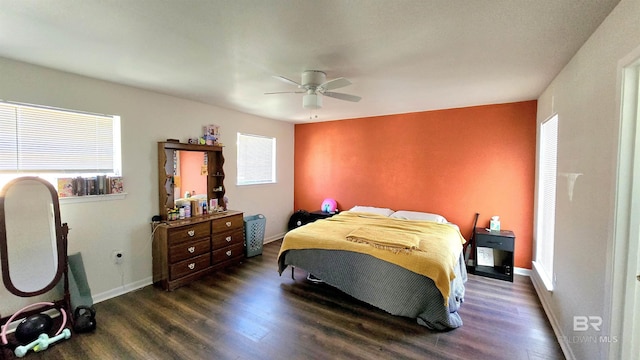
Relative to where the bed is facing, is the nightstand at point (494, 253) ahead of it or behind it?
behind

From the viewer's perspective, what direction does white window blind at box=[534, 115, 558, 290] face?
to the viewer's left

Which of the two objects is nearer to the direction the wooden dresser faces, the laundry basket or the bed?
the bed

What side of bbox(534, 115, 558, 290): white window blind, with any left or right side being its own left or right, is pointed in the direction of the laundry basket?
front

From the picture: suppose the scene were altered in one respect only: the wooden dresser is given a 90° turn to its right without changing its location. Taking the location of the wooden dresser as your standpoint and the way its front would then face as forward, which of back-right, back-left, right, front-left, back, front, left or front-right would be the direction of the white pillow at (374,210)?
back-left

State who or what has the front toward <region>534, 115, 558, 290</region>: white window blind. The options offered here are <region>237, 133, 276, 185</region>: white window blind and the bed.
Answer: <region>237, 133, 276, 185</region>: white window blind

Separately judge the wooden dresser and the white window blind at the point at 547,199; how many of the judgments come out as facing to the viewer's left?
1

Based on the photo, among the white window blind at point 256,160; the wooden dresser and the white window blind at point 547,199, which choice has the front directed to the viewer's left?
the white window blind at point 547,199

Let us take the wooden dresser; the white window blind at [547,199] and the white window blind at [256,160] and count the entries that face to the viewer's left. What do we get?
1

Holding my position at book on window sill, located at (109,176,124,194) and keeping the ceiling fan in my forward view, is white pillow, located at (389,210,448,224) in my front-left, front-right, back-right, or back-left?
front-left

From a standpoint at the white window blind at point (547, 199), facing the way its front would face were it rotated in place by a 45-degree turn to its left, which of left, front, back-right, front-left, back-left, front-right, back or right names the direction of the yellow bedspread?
front

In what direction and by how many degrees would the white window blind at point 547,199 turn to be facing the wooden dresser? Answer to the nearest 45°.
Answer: approximately 45° to its left

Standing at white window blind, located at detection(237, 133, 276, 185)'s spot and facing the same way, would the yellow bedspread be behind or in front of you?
in front

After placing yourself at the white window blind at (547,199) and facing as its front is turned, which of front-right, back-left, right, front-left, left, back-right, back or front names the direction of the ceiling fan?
front-left

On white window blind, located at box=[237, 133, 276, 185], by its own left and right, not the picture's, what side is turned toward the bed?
front

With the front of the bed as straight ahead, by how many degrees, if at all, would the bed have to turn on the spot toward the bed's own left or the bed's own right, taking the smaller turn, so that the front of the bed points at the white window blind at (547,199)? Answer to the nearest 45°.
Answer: approximately 135° to the bed's own left

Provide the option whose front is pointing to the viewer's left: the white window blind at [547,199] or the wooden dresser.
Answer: the white window blind

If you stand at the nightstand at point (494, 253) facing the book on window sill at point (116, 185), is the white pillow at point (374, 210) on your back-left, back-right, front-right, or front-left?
front-right

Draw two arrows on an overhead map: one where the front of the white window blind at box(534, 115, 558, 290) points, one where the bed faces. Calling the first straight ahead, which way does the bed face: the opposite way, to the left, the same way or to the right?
to the left

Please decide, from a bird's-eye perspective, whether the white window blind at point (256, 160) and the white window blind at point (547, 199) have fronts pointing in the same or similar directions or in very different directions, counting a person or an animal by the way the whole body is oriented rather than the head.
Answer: very different directions

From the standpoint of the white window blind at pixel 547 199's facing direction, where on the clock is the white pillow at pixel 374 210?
The white pillow is roughly at 12 o'clock from the white window blind.
